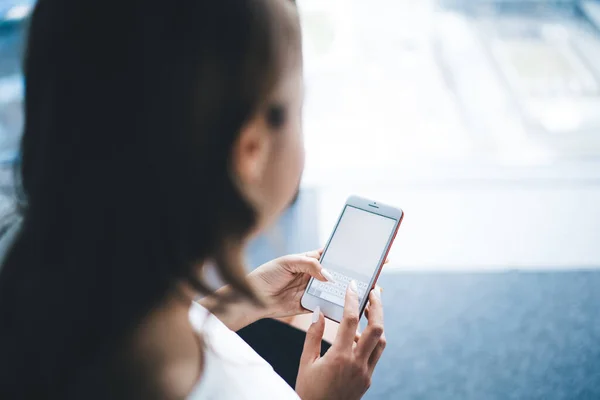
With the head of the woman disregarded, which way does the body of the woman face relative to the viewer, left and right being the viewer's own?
facing away from the viewer and to the right of the viewer

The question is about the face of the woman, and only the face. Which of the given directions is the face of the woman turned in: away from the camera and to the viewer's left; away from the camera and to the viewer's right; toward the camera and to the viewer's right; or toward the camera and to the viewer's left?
away from the camera and to the viewer's right
